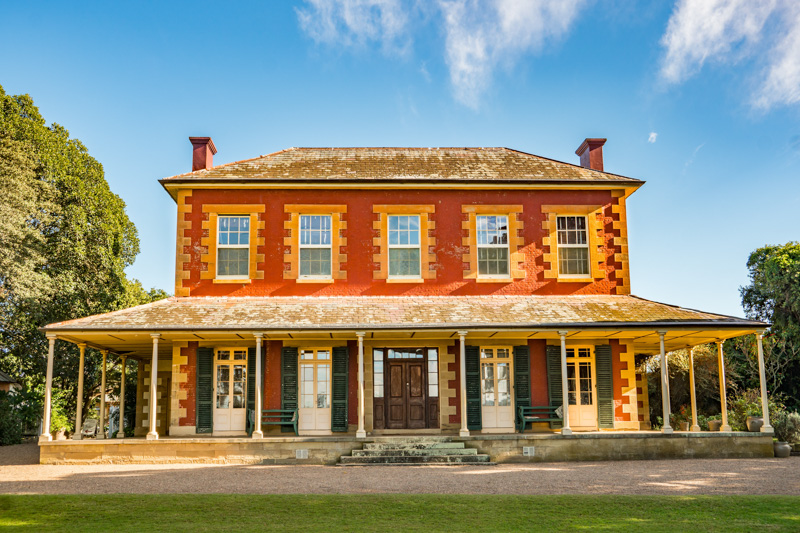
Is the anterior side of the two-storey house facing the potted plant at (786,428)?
no

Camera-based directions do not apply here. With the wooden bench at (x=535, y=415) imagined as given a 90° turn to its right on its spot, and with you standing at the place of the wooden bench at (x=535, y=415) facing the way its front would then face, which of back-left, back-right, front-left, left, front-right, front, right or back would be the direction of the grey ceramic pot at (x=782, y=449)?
back

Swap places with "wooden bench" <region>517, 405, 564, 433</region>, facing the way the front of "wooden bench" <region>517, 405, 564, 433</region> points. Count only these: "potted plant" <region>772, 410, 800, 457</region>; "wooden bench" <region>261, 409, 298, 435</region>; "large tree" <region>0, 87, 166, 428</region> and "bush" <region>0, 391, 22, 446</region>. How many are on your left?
1

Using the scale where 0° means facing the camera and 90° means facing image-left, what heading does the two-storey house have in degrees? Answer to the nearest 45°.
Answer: approximately 0°

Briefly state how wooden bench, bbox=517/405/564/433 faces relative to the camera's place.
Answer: facing the viewer

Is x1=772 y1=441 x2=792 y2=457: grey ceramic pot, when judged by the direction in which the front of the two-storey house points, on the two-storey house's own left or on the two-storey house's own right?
on the two-storey house's own left

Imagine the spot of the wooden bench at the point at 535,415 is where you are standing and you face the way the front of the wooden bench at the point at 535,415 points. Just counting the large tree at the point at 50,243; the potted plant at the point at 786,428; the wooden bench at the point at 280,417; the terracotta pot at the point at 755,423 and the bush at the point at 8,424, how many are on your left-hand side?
2

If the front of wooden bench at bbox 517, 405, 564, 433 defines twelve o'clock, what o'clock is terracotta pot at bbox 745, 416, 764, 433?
The terracotta pot is roughly at 9 o'clock from the wooden bench.

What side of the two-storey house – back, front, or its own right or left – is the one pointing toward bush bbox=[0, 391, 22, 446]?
right
